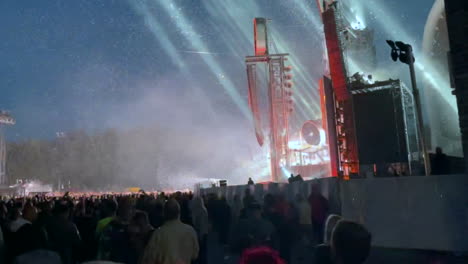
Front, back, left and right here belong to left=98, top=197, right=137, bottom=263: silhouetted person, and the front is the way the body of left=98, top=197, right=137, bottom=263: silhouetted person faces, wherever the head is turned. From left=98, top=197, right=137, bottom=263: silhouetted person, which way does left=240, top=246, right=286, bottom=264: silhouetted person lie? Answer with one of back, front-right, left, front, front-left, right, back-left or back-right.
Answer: back-right

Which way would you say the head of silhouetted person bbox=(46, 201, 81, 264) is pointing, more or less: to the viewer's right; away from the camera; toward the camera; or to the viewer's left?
away from the camera

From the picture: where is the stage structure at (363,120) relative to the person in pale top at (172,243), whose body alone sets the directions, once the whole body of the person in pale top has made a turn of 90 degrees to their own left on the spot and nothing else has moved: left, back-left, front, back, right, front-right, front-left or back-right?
back-right

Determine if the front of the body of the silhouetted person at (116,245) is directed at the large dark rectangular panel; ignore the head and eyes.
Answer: yes

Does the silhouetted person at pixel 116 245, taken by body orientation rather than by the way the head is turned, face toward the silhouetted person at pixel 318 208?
yes

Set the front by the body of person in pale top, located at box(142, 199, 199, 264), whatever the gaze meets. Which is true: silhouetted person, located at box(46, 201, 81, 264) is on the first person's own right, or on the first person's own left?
on the first person's own left

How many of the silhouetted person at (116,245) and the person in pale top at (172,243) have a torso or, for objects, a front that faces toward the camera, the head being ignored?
0

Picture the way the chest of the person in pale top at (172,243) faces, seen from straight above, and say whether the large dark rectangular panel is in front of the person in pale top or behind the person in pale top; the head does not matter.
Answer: in front

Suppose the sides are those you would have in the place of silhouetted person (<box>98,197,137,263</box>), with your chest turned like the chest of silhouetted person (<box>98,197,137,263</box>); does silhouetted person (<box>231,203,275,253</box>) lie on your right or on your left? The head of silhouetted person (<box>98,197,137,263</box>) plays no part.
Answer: on your right

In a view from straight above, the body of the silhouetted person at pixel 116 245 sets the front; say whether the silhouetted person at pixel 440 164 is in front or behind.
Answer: in front

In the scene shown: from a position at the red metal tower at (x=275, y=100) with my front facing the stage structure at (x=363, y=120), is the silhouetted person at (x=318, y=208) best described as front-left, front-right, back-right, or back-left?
front-right

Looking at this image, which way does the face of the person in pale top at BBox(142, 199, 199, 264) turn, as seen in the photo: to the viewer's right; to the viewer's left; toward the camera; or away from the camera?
away from the camera

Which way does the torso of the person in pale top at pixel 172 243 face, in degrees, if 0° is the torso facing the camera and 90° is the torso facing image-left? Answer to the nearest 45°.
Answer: approximately 180°

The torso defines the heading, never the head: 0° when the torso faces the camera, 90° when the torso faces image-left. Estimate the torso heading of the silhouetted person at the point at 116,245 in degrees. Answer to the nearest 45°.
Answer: approximately 225°

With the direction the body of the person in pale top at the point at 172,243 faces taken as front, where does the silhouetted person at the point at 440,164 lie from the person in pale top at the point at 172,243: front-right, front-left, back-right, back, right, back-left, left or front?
front-right

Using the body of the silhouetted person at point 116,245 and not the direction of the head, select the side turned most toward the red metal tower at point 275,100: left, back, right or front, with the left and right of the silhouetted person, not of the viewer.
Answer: front
